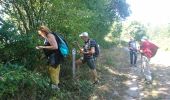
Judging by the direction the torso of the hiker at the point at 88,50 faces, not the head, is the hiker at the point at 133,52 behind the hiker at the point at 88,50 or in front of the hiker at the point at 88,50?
behind
